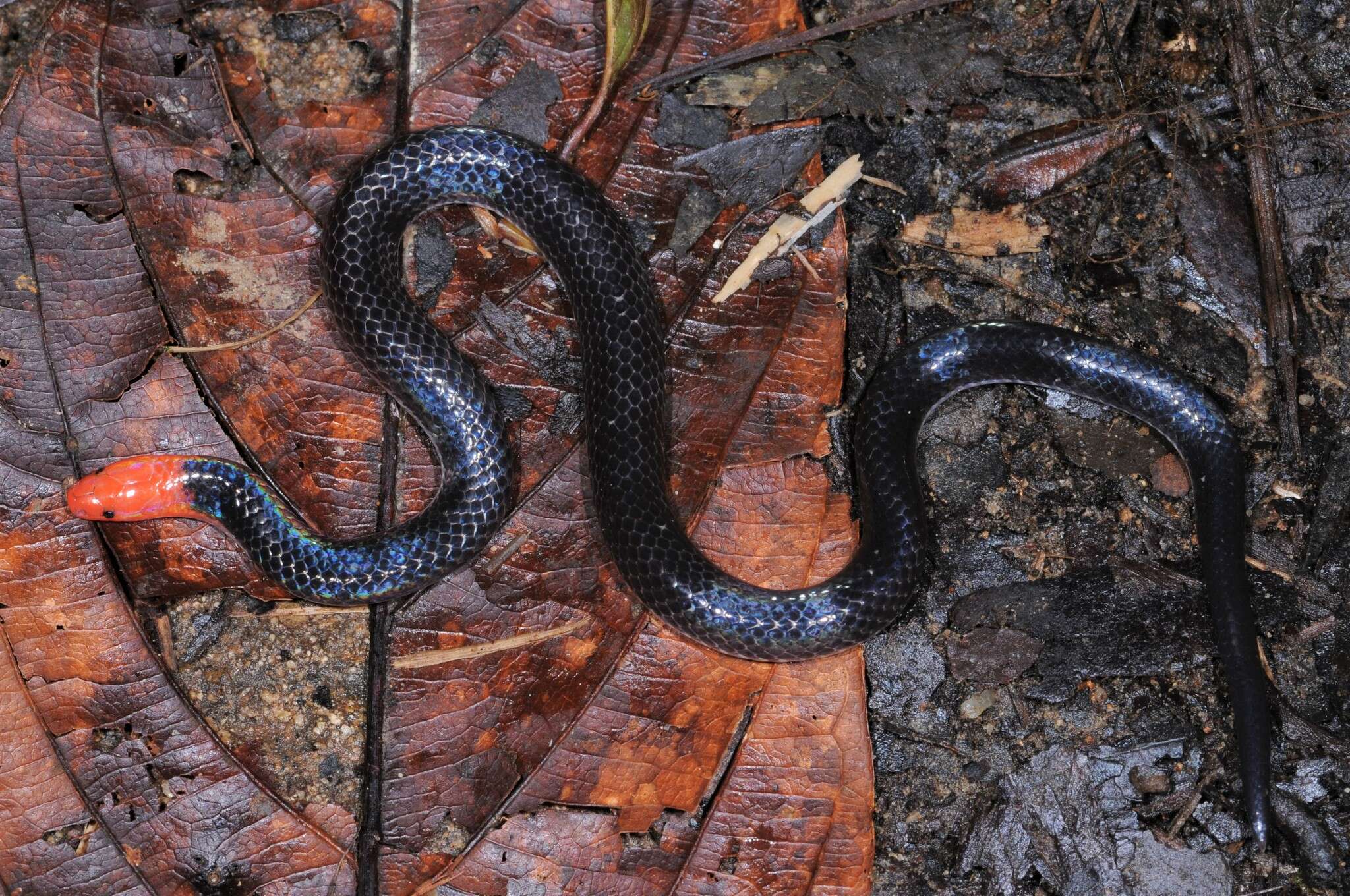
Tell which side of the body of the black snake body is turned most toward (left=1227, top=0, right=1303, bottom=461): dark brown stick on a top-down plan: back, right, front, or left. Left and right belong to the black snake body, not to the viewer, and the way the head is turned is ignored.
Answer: back

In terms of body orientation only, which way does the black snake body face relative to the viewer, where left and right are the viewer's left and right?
facing to the left of the viewer

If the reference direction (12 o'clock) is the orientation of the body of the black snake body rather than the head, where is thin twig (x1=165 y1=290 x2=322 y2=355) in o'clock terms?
The thin twig is roughly at 12 o'clock from the black snake body.
